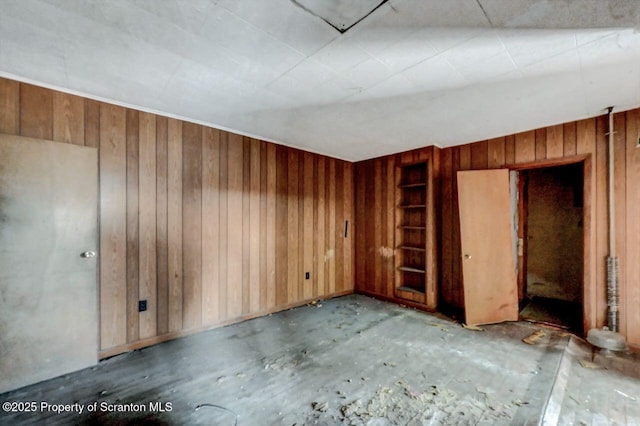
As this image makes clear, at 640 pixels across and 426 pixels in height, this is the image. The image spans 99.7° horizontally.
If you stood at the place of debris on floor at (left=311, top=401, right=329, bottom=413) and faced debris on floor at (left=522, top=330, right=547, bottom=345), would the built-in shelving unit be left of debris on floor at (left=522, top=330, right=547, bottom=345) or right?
left

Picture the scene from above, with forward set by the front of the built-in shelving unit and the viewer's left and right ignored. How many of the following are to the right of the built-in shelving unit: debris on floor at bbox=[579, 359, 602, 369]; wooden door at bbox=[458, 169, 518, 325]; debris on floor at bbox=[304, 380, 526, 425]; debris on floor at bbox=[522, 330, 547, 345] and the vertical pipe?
0

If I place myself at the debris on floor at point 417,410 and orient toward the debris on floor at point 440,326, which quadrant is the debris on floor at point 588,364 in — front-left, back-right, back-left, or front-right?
front-right

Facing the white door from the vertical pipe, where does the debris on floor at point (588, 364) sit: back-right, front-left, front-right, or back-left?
front-left

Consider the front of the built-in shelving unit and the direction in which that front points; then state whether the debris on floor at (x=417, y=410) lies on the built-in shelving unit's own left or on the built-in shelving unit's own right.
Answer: on the built-in shelving unit's own left

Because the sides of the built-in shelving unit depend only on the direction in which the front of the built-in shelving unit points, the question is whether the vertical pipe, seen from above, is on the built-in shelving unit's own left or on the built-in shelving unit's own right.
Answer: on the built-in shelving unit's own left

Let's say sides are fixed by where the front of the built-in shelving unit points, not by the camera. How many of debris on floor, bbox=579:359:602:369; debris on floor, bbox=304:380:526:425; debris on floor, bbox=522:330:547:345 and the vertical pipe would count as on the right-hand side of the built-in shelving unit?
0

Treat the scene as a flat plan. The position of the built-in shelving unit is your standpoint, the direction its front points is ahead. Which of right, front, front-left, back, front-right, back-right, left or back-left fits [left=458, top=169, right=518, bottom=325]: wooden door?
left

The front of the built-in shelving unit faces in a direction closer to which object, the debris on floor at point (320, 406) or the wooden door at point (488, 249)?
the debris on floor

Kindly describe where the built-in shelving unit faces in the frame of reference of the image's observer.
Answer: facing the viewer and to the left of the viewer

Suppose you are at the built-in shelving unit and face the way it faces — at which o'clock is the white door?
The white door is roughly at 12 o'clock from the built-in shelving unit.

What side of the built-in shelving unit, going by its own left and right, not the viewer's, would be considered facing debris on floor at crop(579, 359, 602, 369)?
left

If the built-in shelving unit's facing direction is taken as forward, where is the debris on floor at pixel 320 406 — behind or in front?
in front
